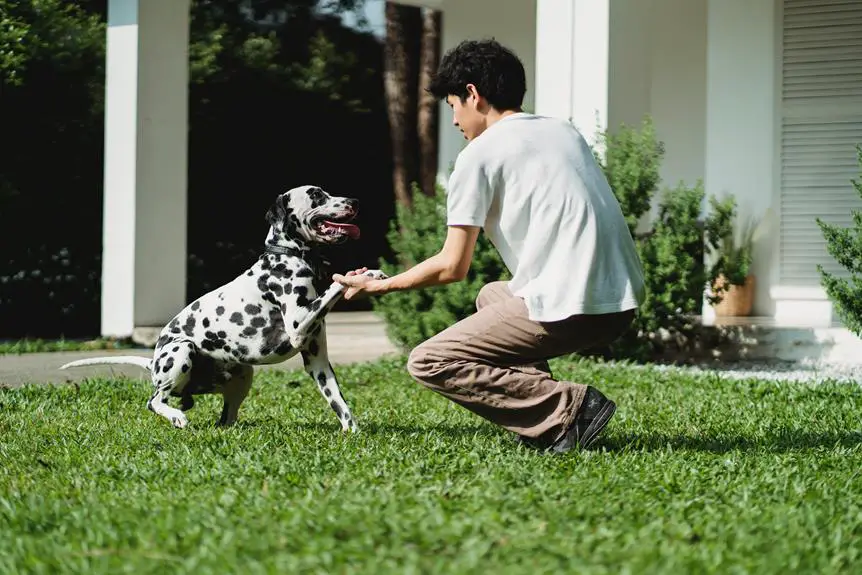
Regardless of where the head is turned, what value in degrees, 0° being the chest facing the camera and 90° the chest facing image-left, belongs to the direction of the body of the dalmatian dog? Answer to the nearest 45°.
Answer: approximately 270°

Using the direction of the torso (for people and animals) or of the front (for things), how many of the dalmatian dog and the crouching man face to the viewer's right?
1

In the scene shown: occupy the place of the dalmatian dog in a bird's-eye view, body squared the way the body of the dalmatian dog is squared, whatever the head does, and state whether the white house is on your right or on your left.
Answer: on your left

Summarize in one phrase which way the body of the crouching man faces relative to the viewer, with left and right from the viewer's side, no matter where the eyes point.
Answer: facing away from the viewer and to the left of the viewer

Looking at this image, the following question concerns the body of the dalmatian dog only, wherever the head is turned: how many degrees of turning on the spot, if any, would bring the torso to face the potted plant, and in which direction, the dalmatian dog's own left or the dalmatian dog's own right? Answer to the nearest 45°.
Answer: approximately 45° to the dalmatian dog's own left

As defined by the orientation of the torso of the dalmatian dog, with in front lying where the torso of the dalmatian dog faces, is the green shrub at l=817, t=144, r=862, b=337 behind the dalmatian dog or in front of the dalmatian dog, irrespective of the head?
in front

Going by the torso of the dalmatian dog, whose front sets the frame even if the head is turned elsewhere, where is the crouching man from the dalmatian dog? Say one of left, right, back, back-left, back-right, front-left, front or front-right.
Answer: front-right
